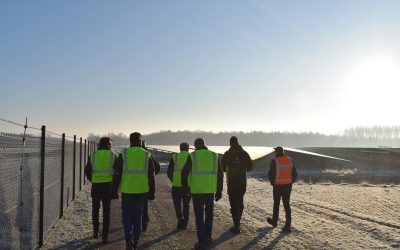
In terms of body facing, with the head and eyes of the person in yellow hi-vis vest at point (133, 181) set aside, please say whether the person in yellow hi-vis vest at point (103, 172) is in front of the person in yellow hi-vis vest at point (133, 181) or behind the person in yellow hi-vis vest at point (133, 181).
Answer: in front

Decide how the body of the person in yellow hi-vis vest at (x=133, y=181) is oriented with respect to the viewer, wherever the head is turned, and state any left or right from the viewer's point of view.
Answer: facing away from the viewer

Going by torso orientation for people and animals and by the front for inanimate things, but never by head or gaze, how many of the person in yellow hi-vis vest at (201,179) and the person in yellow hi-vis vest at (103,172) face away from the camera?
2

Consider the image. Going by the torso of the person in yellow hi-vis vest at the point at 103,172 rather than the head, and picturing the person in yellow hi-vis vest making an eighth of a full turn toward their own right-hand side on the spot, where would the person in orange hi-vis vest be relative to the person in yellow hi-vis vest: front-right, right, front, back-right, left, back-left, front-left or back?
front-right

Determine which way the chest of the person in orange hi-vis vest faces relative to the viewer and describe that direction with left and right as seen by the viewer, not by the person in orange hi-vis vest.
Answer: facing away from the viewer and to the left of the viewer

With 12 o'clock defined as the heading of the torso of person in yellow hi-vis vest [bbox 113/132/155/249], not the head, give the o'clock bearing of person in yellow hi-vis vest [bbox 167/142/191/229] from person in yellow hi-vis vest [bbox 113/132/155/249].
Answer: person in yellow hi-vis vest [bbox 167/142/191/229] is roughly at 1 o'clock from person in yellow hi-vis vest [bbox 113/132/155/249].

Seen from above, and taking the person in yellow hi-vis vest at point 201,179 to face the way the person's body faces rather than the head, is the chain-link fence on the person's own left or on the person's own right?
on the person's own left

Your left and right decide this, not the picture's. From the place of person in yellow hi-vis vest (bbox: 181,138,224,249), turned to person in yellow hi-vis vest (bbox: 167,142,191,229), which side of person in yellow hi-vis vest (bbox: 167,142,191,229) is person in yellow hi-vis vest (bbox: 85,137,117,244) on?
left

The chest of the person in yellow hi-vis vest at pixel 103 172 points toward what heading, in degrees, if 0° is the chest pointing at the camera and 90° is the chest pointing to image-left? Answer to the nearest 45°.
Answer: approximately 180°

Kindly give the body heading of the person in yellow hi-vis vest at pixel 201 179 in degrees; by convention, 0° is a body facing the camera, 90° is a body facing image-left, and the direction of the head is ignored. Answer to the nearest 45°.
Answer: approximately 180°
